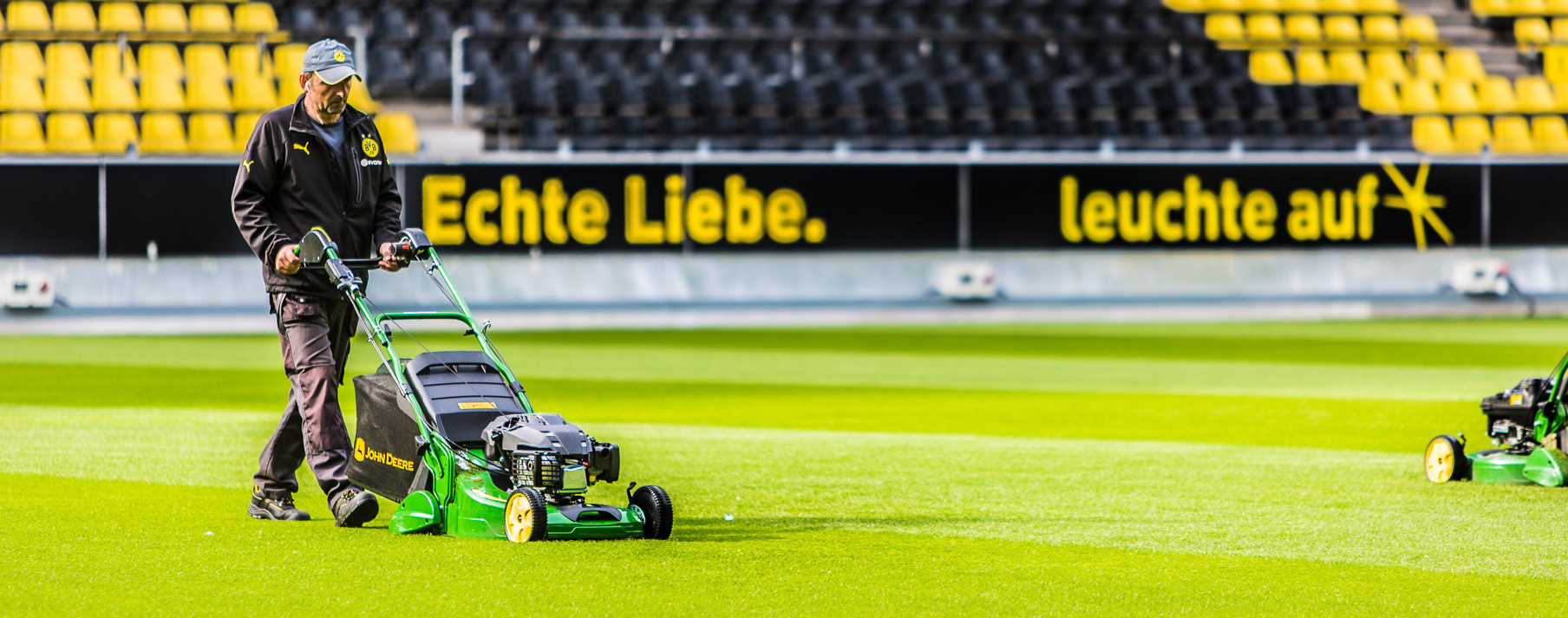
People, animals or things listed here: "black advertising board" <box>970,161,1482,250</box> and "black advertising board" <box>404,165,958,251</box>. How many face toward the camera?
2

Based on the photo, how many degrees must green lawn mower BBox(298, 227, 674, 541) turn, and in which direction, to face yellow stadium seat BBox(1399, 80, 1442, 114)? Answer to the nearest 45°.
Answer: approximately 90° to its left

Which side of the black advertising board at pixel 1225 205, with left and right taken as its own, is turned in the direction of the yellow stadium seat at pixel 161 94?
right

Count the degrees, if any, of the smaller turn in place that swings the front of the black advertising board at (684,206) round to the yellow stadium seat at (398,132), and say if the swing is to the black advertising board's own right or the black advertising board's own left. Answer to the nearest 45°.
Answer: approximately 90° to the black advertising board's own right

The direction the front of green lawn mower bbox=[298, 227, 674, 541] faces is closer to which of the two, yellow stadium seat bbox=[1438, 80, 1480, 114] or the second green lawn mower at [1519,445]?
the second green lawn mower

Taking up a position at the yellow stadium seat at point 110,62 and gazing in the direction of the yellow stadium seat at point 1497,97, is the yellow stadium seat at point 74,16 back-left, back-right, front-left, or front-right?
back-left

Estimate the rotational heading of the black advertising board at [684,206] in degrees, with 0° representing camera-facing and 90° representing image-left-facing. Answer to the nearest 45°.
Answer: approximately 0°

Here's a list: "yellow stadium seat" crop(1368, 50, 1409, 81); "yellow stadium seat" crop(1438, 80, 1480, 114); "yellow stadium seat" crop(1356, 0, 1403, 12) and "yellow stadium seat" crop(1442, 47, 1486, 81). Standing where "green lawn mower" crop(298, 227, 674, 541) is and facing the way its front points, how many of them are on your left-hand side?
4

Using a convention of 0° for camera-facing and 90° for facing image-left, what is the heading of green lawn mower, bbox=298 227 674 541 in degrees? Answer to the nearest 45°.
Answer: approximately 315°
